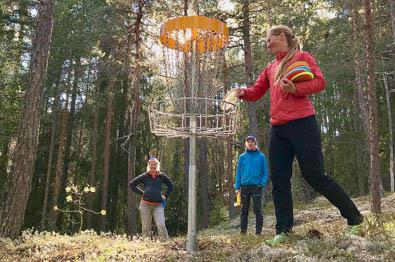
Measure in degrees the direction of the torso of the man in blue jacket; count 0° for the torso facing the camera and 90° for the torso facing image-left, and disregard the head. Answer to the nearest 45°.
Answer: approximately 0°

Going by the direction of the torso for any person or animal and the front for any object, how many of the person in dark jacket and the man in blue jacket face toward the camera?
2

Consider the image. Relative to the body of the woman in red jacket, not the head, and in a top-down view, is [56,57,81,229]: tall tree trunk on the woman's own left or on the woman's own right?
on the woman's own right

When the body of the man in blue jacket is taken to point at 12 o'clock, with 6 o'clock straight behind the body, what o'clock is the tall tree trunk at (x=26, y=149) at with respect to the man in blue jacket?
The tall tree trunk is roughly at 3 o'clock from the man in blue jacket.

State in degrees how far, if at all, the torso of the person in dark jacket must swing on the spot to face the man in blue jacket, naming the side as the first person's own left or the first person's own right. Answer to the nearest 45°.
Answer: approximately 45° to the first person's own left

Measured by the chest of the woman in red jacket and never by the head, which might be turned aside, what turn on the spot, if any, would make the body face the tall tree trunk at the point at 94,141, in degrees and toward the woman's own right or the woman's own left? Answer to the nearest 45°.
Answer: approximately 90° to the woman's own right

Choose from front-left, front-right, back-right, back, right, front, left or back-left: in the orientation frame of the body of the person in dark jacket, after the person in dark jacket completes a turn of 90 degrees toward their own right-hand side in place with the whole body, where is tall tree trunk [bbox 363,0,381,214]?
back

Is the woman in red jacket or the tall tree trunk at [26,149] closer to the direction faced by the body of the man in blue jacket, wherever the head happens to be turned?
the woman in red jacket

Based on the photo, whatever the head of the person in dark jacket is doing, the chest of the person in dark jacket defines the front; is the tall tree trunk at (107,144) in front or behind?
behind
